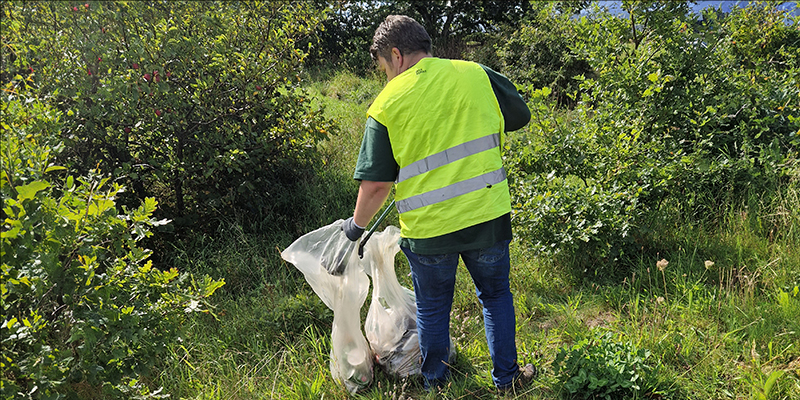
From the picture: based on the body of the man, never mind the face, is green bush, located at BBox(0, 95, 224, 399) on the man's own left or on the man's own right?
on the man's own left

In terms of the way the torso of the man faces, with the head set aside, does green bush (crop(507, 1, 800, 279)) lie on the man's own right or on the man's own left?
on the man's own right

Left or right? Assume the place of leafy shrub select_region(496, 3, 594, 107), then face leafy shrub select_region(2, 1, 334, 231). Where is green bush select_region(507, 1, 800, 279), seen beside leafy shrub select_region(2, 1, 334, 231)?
left

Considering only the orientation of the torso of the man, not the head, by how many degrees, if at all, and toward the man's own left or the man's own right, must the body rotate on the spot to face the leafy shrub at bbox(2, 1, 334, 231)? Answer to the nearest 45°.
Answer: approximately 45° to the man's own left

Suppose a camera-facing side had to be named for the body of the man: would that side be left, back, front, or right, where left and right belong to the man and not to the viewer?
back

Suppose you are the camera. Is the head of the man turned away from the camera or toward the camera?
away from the camera
